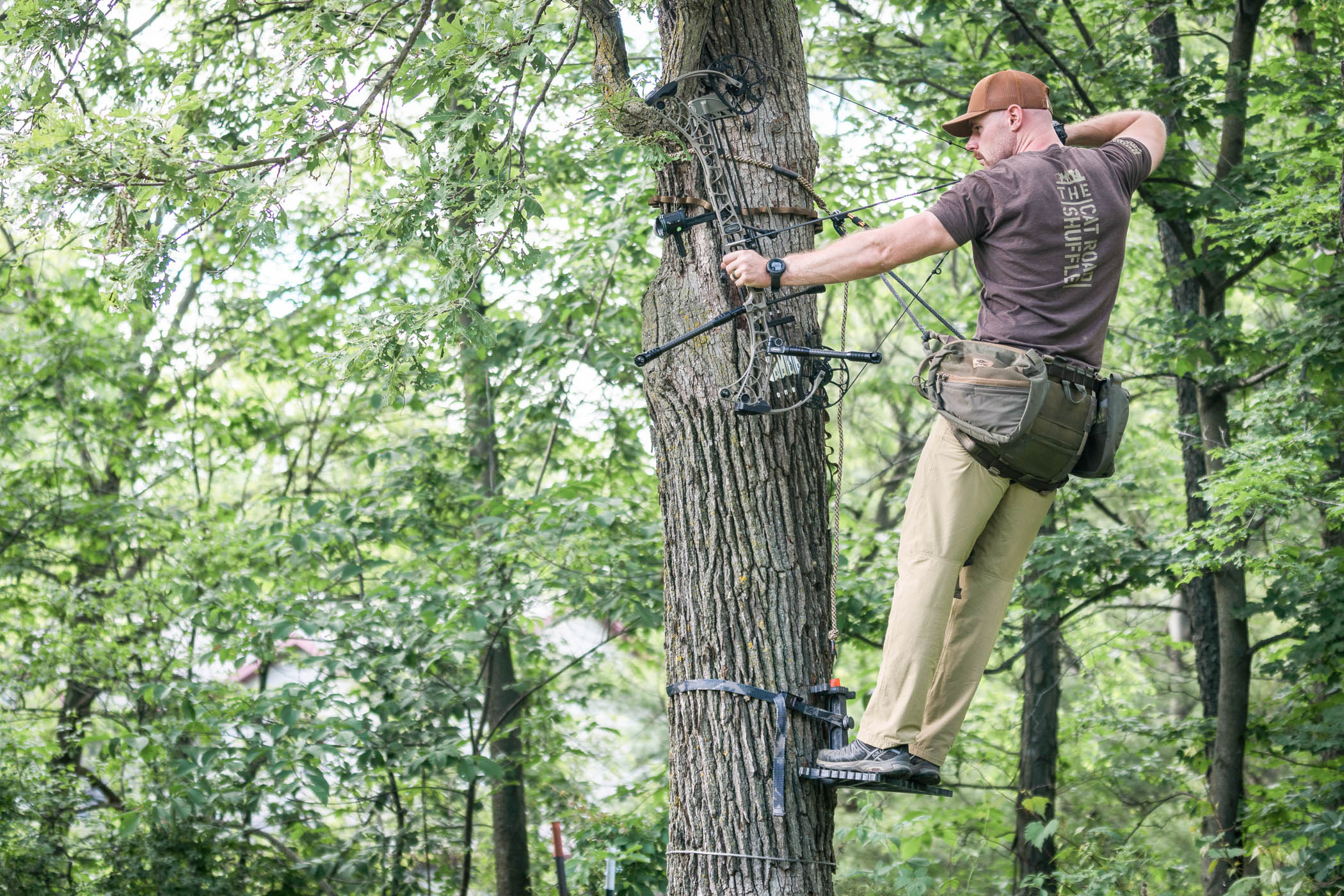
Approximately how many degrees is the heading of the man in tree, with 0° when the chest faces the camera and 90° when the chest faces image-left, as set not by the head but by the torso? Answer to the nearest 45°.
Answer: approximately 135°

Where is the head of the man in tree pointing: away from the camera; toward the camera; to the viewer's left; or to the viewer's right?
to the viewer's left

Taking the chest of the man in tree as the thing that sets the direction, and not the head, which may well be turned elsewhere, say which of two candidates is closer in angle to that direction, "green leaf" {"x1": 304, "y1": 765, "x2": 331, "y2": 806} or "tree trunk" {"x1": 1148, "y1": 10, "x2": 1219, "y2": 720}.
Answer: the green leaf

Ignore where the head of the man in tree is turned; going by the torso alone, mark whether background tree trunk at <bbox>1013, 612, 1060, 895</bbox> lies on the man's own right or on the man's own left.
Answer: on the man's own right

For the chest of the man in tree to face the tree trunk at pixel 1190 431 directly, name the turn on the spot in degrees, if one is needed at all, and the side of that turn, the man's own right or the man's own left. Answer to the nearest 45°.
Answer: approximately 45° to the man's own right
